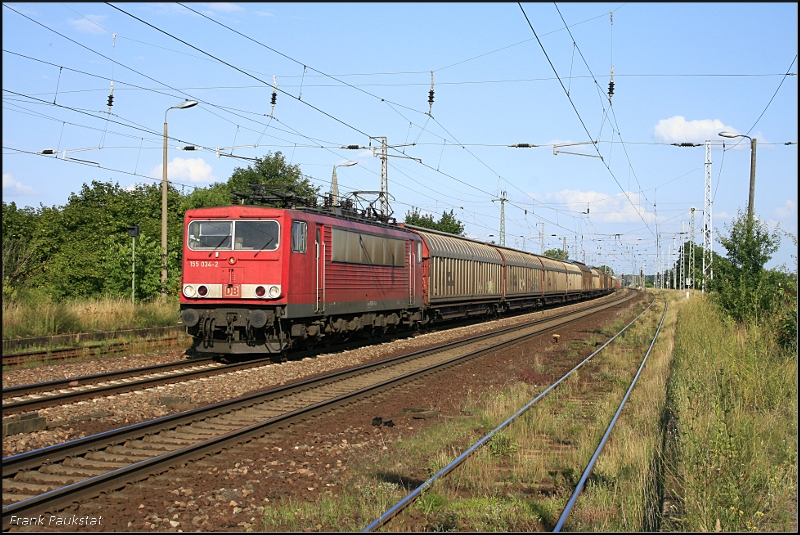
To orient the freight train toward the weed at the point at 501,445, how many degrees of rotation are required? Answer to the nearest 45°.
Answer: approximately 90° to its left

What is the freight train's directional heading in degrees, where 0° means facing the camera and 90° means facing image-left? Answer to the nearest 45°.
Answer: approximately 45°

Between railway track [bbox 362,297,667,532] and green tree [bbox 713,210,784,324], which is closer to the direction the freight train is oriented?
the railway track

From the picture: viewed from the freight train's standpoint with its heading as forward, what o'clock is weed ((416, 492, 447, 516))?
The weed is roughly at 10 o'clock from the freight train.

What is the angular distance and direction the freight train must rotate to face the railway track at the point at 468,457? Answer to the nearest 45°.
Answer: approximately 45° to its left
